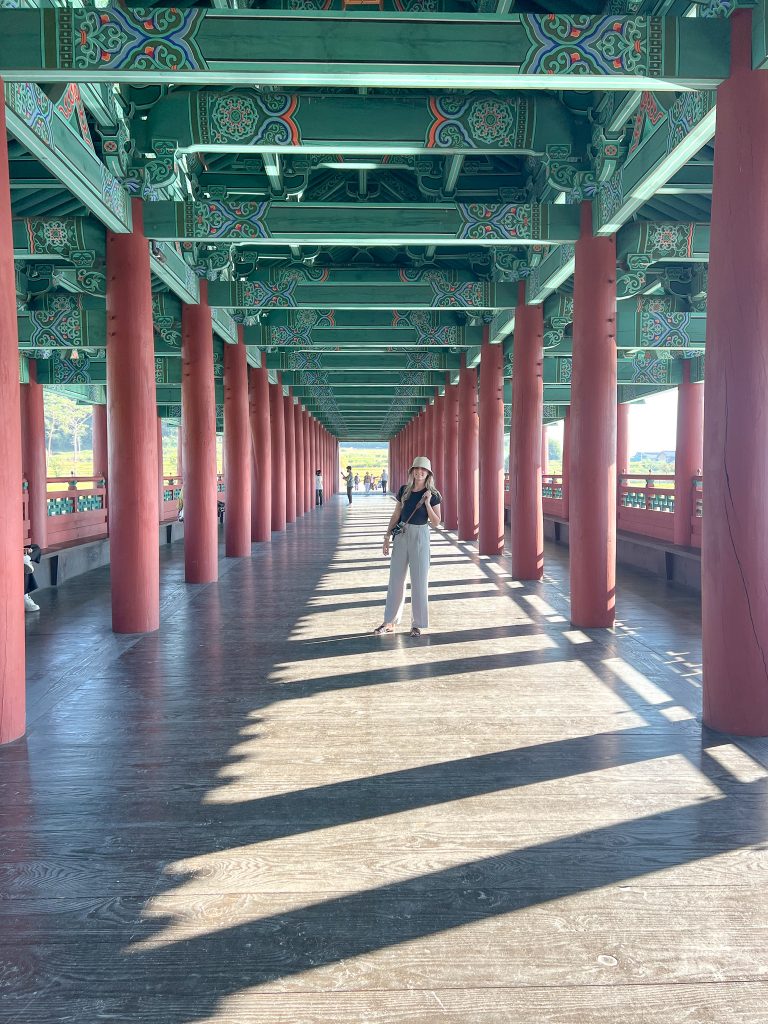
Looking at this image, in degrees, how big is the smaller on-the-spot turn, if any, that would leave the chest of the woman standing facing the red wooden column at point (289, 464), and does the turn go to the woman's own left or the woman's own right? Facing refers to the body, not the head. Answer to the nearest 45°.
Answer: approximately 180°

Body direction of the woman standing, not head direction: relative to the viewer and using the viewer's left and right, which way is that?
facing the viewer

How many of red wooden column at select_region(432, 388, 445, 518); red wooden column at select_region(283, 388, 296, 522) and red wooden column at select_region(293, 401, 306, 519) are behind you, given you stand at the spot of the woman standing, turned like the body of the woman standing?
3

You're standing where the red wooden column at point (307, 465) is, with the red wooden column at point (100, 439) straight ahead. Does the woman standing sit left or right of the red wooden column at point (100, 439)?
left

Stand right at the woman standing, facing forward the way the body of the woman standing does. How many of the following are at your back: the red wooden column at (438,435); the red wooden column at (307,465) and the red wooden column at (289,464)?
3

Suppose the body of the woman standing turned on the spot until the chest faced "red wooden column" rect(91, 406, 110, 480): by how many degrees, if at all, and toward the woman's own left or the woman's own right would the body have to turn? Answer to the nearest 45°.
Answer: approximately 135° to the woman's own right

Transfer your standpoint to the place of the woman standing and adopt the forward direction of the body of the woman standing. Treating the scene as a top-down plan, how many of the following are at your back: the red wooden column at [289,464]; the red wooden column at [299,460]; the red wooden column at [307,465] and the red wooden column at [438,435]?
4

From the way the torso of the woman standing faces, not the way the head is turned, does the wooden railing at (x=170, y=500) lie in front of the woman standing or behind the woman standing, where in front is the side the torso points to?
behind

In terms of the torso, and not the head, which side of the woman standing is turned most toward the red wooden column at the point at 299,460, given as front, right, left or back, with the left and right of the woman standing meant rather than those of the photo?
back

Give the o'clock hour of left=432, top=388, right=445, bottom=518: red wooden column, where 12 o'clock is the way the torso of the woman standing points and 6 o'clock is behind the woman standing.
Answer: The red wooden column is roughly at 6 o'clock from the woman standing.
